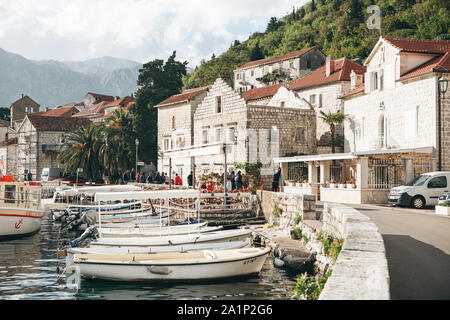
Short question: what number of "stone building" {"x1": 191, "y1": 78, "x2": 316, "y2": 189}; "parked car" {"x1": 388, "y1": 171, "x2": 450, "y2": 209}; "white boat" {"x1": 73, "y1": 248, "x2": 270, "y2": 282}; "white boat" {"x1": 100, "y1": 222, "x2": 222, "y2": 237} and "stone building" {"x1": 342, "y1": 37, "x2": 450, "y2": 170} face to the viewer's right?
2

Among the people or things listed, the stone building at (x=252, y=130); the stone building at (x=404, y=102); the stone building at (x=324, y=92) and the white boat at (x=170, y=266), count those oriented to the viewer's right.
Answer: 1

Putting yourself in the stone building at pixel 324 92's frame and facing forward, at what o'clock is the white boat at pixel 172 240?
The white boat is roughly at 11 o'clock from the stone building.

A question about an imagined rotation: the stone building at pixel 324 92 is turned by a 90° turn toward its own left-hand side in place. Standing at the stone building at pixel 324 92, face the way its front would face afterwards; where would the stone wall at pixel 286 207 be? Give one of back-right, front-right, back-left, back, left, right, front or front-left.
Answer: front-right

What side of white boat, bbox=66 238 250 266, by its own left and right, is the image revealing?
right

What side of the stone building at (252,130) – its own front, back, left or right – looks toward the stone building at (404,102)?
left

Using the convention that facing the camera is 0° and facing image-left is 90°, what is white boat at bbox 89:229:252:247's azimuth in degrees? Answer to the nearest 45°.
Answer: approximately 270°

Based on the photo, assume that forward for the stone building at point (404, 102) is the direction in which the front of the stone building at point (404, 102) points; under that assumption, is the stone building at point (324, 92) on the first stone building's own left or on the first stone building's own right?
on the first stone building's own right

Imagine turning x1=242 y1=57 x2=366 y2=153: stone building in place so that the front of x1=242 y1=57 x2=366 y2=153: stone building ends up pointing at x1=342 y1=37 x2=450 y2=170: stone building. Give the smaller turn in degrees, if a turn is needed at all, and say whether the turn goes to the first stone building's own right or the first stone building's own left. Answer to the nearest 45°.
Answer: approximately 45° to the first stone building's own left

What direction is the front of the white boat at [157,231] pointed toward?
to the viewer's right

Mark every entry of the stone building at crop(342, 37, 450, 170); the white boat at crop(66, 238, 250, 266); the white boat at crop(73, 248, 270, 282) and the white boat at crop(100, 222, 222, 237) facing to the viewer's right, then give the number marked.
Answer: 3

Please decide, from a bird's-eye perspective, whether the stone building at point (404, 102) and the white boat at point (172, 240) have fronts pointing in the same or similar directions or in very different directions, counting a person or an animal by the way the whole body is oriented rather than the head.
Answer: very different directions

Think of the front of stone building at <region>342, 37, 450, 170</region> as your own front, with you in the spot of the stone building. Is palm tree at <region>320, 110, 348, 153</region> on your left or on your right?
on your right

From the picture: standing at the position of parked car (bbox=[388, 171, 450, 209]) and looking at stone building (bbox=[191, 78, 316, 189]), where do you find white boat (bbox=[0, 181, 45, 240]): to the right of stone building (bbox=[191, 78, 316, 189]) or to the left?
left

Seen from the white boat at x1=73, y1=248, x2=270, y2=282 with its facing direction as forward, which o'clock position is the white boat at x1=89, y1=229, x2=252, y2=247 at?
the white boat at x1=89, y1=229, x2=252, y2=247 is roughly at 9 o'clock from the white boat at x1=73, y1=248, x2=270, y2=282.

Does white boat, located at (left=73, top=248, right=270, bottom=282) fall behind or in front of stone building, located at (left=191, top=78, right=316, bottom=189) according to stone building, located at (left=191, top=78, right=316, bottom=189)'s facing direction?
in front
